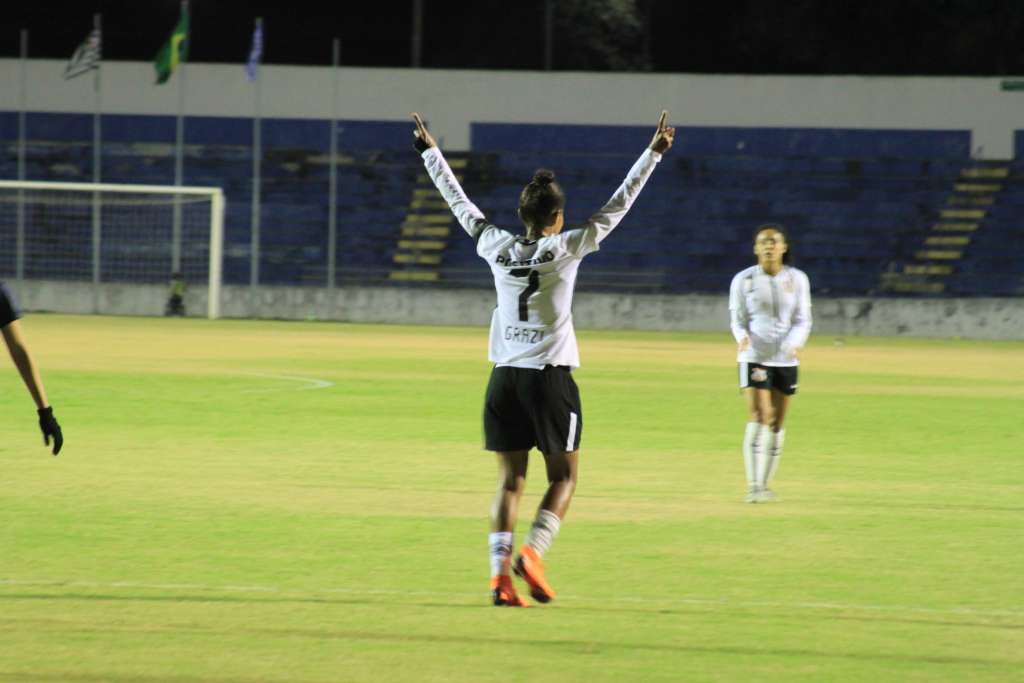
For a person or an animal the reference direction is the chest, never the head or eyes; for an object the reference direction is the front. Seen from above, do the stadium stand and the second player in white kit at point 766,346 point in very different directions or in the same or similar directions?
same or similar directions

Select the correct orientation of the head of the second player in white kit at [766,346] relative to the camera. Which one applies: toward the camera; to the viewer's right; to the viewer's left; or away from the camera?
toward the camera

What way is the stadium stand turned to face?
toward the camera

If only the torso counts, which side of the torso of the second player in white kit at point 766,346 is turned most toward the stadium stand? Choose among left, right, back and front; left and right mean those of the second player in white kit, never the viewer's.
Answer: back

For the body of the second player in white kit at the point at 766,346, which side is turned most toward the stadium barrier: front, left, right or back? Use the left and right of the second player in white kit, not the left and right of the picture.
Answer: back

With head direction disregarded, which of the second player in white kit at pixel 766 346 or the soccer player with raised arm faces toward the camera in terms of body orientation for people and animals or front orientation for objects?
the second player in white kit

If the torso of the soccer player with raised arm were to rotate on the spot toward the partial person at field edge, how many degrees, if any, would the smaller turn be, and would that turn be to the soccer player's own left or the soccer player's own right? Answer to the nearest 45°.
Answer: approximately 90° to the soccer player's own left

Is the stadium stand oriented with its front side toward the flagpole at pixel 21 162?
no

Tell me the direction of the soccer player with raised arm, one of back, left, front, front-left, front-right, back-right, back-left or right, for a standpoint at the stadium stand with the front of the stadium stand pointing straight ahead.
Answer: front

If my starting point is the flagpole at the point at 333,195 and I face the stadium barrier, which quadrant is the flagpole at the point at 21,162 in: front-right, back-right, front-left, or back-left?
back-right

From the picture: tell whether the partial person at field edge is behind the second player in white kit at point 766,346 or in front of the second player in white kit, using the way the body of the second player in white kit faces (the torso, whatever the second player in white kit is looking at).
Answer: in front

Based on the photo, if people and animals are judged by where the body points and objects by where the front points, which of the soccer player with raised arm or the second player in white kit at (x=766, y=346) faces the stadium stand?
the soccer player with raised arm

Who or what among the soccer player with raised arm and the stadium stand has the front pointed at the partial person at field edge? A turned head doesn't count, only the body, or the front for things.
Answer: the stadium stand

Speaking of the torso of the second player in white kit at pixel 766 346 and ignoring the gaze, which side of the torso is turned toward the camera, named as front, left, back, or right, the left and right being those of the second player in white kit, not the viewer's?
front

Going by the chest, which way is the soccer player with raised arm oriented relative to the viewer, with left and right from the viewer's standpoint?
facing away from the viewer

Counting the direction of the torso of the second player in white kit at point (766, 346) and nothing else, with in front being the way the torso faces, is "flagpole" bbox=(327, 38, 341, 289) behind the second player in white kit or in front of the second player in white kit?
behind

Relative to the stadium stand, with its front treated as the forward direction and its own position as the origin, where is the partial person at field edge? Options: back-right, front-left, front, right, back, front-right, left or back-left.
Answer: front

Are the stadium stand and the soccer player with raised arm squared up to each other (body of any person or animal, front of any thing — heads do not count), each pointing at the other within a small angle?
yes

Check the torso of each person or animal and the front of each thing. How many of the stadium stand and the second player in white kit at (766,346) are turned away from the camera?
0
